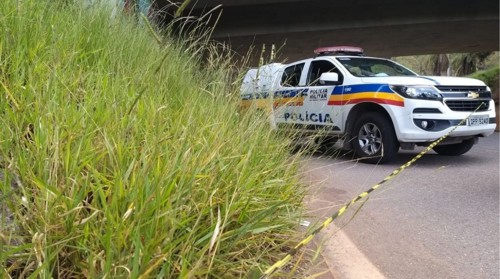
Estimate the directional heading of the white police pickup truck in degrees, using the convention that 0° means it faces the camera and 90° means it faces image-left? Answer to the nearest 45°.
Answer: approximately 315°
